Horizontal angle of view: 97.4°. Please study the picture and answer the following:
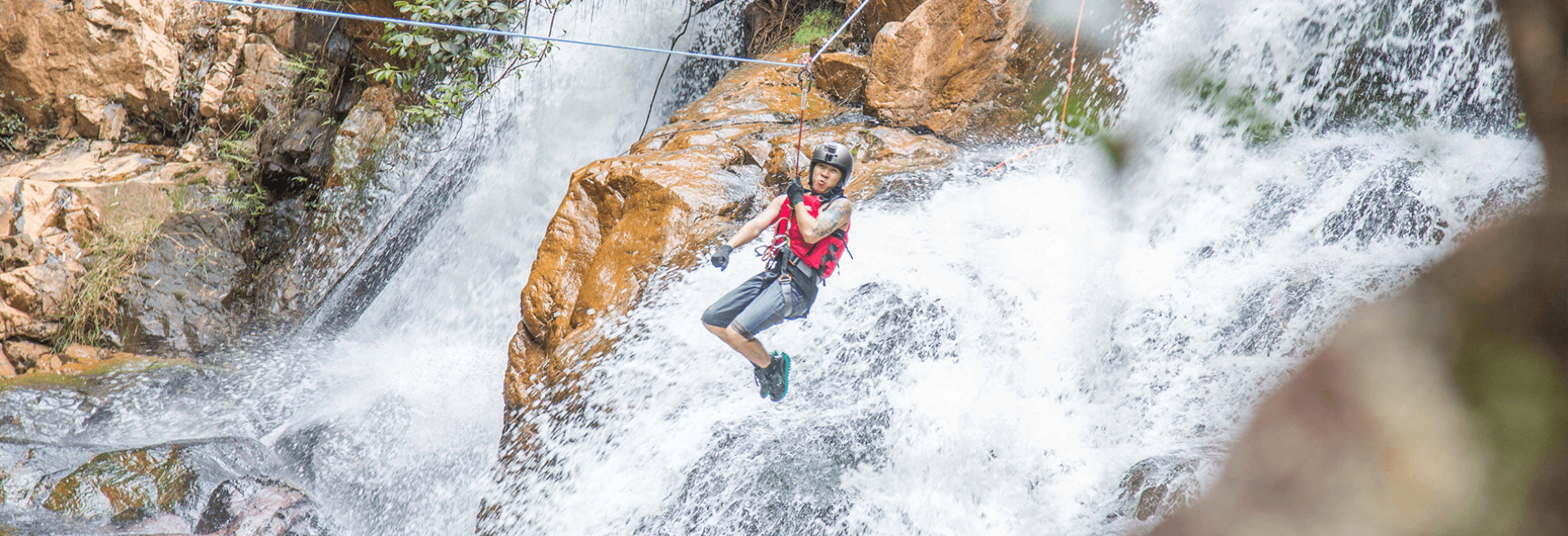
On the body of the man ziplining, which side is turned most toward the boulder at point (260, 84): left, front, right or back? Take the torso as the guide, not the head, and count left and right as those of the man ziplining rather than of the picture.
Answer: right

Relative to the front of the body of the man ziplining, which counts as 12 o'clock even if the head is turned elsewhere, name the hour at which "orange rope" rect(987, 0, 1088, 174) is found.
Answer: The orange rope is roughly at 6 o'clock from the man ziplining.

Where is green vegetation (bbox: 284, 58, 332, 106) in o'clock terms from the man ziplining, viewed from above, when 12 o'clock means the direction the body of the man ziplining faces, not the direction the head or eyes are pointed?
The green vegetation is roughly at 3 o'clock from the man ziplining.

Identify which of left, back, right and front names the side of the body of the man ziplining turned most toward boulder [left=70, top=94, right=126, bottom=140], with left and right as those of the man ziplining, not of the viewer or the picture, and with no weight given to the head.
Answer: right

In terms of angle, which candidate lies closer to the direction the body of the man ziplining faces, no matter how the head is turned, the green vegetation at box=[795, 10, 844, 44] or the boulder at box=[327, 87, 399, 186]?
the boulder

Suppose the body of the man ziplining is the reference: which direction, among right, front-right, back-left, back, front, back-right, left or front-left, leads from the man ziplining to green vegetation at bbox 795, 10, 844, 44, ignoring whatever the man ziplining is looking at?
back-right

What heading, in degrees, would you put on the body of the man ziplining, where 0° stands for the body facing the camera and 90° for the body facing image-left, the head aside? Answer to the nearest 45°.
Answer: approximately 45°

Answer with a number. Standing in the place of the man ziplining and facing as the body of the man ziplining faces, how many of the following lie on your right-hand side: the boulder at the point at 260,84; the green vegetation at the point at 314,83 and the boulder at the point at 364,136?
3

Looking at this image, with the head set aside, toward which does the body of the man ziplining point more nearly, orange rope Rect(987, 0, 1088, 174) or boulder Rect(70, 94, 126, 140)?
the boulder
